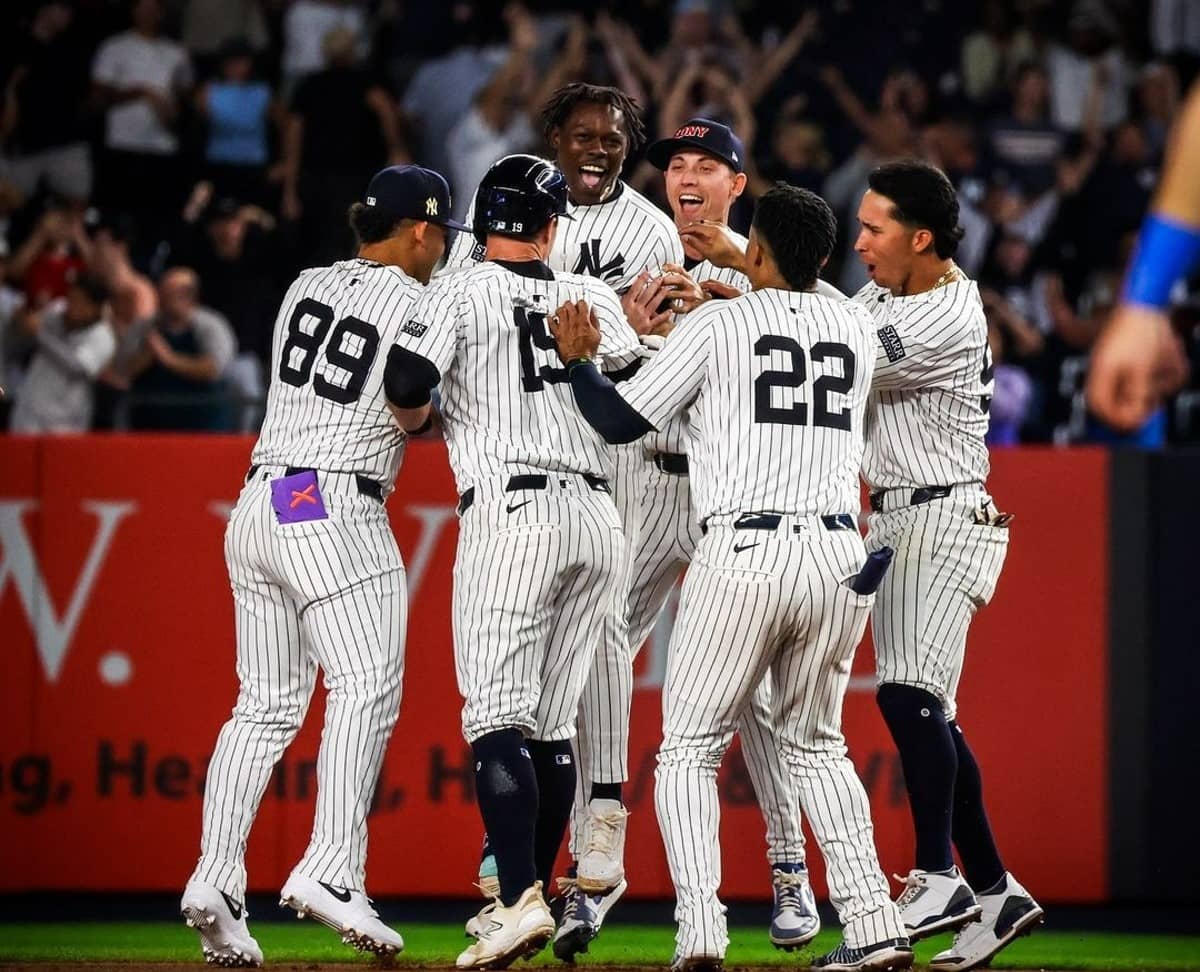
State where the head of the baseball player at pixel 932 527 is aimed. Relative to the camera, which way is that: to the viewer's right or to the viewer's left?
to the viewer's left

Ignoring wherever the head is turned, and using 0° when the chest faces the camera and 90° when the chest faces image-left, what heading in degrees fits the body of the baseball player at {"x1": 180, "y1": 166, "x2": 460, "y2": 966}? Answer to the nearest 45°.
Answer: approximately 225°

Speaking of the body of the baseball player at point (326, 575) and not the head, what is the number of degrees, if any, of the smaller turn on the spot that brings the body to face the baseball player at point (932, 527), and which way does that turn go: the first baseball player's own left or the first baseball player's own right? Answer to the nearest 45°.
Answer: approximately 45° to the first baseball player's own right

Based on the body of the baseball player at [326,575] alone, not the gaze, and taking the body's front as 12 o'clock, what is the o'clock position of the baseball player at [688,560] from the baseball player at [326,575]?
the baseball player at [688,560] is roughly at 1 o'clock from the baseball player at [326,575].

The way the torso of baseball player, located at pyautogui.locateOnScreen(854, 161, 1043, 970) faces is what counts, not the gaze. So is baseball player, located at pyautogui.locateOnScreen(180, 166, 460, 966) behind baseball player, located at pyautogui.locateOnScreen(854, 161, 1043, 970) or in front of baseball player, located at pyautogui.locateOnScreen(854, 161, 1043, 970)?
in front

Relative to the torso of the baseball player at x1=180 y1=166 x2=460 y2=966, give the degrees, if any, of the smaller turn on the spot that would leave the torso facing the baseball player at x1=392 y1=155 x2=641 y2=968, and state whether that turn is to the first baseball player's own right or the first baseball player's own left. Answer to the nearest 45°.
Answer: approximately 45° to the first baseball player's own right

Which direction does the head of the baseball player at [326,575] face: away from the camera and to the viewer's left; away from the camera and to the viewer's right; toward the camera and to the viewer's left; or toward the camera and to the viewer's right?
away from the camera and to the viewer's right

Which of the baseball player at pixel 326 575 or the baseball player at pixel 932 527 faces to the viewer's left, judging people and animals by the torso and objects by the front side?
the baseball player at pixel 932 527

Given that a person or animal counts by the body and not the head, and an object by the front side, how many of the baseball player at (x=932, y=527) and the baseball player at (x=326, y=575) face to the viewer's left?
1

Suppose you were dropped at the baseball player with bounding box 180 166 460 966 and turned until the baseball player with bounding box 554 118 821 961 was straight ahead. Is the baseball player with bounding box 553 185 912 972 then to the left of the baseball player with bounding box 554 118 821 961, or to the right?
right

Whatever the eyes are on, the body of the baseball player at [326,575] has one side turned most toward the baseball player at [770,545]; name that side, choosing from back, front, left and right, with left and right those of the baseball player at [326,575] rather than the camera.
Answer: right

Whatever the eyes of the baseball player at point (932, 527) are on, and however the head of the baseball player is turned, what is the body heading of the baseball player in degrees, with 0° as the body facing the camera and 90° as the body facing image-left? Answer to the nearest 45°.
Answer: approximately 90°

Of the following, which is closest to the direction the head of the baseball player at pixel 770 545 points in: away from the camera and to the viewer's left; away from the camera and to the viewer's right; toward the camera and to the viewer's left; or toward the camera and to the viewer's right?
away from the camera and to the viewer's left
